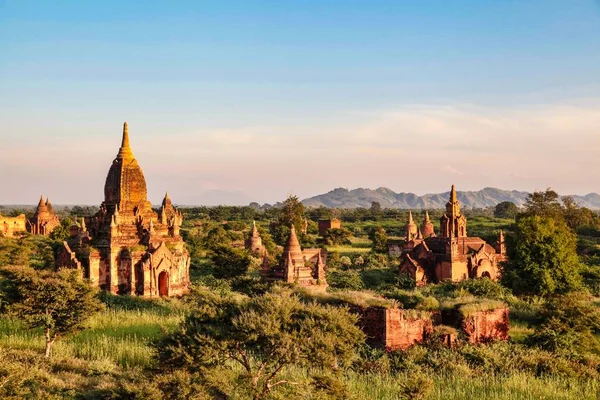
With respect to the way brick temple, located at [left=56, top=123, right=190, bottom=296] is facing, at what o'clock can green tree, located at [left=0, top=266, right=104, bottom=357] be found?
The green tree is roughly at 2 o'clock from the brick temple.

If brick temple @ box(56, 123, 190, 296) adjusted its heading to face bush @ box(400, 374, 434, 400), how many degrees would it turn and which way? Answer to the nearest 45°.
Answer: approximately 45° to its right

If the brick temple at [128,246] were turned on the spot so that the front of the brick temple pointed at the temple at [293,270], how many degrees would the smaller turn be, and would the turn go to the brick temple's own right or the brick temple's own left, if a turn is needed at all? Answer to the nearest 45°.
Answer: approximately 45° to the brick temple's own left

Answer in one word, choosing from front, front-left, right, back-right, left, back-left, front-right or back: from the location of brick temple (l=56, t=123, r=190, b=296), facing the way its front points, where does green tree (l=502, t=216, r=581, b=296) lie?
front-left

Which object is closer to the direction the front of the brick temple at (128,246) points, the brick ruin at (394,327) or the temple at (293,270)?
the brick ruin

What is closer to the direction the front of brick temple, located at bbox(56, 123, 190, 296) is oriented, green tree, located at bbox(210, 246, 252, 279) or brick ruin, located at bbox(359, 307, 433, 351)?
the brick ruin

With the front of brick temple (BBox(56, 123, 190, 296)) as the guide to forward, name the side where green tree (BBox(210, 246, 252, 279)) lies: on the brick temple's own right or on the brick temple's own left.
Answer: on the brick temple's own left

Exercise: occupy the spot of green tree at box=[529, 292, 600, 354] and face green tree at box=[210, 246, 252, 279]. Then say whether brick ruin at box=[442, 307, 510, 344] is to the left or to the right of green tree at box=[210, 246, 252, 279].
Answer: left

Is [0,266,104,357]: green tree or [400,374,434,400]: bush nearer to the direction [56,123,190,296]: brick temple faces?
the bush

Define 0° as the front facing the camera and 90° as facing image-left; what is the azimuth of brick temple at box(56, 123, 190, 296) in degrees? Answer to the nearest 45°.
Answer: approximately 315°
